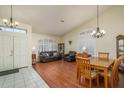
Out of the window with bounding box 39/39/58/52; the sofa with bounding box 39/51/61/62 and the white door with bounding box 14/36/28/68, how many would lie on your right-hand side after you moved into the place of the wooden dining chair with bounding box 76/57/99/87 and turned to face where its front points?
0

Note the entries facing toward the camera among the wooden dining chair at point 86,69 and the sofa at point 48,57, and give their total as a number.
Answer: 1

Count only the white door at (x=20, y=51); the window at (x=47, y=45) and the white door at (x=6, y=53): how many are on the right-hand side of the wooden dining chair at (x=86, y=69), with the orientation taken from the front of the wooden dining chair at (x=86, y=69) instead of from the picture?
0

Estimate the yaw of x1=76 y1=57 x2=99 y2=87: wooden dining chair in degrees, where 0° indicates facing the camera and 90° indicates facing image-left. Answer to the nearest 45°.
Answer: approximately 225°

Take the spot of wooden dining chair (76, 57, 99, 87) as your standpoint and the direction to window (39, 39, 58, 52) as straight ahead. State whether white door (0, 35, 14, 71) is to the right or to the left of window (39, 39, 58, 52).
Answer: left

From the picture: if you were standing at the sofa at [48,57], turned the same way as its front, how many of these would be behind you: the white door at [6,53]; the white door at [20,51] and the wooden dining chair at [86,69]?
0

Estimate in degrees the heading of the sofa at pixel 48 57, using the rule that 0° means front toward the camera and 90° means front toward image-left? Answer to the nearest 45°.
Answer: approximately 0°

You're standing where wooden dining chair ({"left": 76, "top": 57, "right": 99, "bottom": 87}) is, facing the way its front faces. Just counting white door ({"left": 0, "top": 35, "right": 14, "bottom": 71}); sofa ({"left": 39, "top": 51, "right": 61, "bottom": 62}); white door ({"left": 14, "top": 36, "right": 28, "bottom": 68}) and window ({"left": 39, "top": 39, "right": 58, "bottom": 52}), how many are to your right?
0

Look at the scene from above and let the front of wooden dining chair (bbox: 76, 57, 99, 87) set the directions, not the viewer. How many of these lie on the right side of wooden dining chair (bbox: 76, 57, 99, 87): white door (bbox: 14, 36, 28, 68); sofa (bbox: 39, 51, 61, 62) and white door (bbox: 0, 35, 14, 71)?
0

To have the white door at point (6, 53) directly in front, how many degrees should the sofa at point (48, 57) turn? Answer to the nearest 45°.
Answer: approximately 45° to its right

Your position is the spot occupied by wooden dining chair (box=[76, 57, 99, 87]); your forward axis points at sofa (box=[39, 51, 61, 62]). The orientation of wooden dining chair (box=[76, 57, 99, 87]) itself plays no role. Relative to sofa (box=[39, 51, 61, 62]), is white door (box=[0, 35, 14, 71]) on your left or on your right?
left

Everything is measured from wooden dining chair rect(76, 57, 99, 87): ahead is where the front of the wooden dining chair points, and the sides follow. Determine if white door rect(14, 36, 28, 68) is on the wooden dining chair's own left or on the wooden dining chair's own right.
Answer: on the wooden dining chair's own left

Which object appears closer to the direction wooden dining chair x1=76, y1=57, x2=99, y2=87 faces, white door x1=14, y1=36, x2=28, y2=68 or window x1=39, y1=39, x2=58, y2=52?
the window

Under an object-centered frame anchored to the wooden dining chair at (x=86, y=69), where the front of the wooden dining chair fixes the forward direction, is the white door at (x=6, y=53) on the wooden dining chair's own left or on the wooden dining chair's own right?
on the wooden dining chair's own left

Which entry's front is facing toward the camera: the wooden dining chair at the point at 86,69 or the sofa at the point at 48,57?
the sofa
